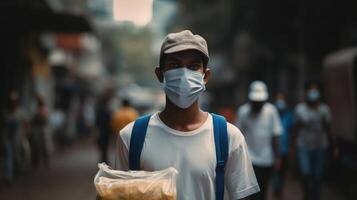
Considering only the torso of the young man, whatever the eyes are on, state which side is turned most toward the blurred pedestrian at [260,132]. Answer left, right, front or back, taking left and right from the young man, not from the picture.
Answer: back

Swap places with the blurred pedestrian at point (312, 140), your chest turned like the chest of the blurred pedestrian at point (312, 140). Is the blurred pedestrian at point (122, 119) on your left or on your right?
on your right

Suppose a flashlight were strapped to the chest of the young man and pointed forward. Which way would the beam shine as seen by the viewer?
toward the camera

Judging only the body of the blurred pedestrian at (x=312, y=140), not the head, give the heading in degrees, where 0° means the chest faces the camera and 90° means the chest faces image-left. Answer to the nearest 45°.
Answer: approximately 0°

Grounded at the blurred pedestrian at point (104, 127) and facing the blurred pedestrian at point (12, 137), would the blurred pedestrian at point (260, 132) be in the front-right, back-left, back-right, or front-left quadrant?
back-left

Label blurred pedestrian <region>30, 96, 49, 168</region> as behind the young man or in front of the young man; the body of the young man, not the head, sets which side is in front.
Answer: behind
